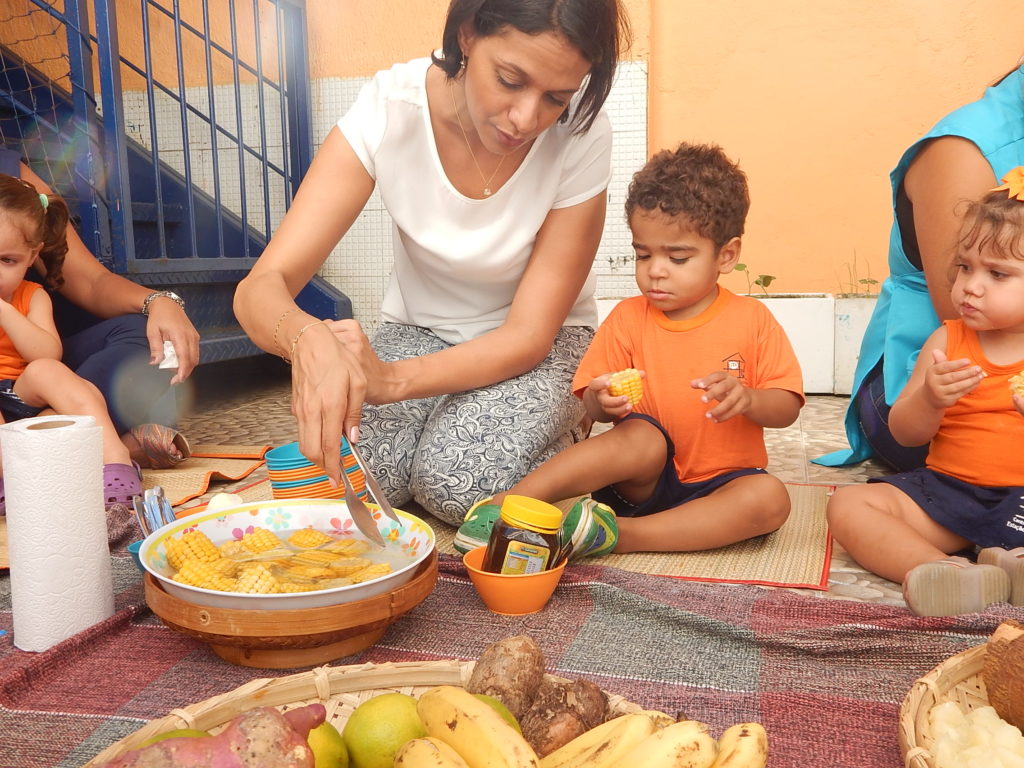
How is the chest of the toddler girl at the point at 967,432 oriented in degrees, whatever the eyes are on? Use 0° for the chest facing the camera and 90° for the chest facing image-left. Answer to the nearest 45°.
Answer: approximately 0°

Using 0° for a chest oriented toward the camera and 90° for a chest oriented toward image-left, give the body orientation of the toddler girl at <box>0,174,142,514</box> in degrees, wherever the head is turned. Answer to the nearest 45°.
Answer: approximately 0°

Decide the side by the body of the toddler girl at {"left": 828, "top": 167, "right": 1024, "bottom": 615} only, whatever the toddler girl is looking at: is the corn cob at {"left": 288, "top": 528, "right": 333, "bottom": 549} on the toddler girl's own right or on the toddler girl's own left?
on the toddler girl's own right

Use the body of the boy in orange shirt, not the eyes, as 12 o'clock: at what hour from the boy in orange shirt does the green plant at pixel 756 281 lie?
The green plant is roughly at 5 o'clock from the boy in orange shirt.
